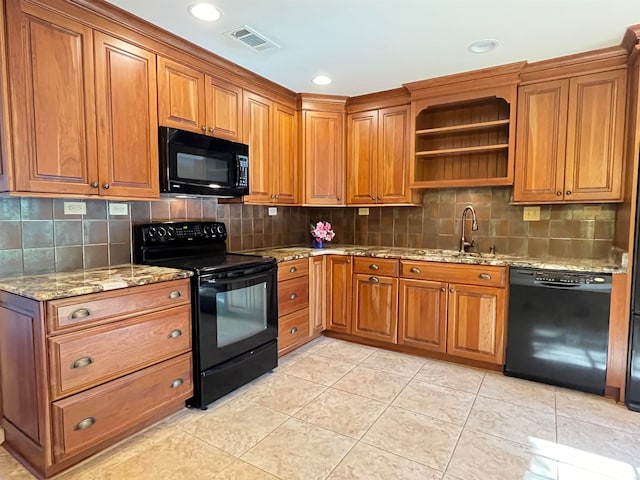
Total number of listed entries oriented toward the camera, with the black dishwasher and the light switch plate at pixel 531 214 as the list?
2

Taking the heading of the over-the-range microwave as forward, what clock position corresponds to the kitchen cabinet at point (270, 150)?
The kitchen cabinet is roughly at 9 o'clock from the over-the-range microwave.

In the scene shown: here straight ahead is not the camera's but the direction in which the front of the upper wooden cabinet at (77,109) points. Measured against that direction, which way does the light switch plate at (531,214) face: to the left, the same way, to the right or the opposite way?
to the right

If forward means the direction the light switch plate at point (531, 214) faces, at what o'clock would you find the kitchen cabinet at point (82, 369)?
The kitchen cabinet is roughly at 1 o'clock from the light switch plate.

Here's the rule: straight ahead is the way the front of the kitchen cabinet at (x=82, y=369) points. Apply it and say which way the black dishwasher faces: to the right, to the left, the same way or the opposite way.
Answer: to the right

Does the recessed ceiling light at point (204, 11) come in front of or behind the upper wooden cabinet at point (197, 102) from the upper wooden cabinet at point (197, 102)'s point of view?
in front

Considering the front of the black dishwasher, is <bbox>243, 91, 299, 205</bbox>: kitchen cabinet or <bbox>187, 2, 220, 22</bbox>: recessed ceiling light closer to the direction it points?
the recessed ceiling light

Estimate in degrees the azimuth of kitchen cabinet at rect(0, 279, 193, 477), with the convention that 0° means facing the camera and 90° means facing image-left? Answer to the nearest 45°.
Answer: approximately 315°

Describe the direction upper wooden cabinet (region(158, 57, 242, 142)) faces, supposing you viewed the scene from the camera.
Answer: facing the viewer and to the right of the viewer

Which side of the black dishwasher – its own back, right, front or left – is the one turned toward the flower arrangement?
right
